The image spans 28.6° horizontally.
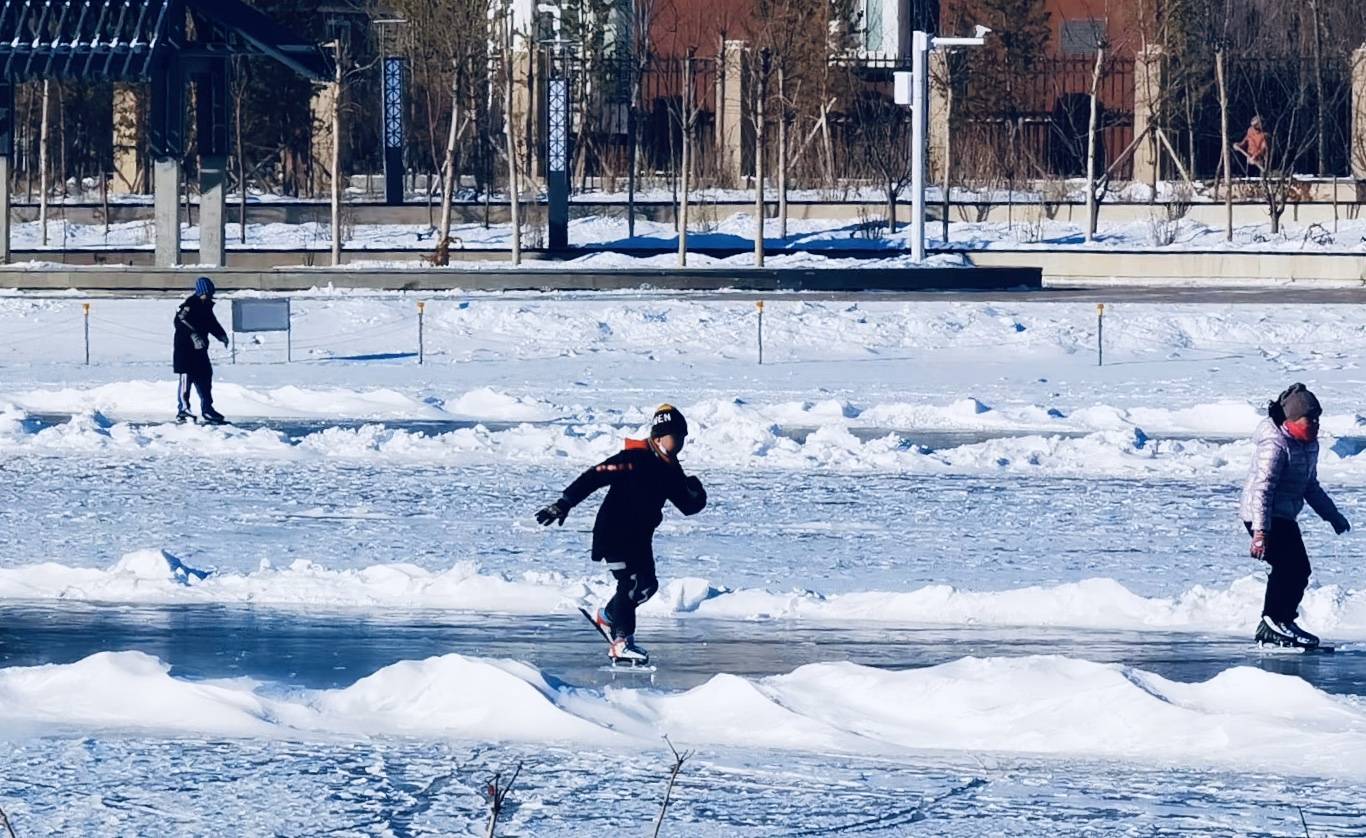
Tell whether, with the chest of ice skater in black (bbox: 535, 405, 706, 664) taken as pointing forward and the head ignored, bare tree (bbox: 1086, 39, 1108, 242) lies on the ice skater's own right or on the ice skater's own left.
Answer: on the ice skater's own left

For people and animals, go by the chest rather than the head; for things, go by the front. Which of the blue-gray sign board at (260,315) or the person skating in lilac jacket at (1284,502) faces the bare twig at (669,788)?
the blue-gray sign board

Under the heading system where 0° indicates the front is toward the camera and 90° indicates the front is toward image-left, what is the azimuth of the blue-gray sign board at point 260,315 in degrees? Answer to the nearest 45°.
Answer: approximately 0°

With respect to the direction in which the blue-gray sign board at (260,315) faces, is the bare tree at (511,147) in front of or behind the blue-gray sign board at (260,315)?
behind

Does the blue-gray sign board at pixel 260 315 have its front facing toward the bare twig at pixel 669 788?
yes

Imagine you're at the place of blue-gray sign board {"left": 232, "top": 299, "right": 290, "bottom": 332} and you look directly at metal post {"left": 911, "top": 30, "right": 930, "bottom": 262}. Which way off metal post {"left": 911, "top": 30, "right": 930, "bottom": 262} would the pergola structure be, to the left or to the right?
left

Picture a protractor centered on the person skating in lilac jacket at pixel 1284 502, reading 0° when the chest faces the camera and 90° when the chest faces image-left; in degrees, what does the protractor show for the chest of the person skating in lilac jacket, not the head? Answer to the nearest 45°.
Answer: approximately 270°

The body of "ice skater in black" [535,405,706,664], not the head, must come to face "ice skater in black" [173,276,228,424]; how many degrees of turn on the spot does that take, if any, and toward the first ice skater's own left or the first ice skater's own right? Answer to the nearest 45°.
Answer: approximately 135° to the first ice skater's own left

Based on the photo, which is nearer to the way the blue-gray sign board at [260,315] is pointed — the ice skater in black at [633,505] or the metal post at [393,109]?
the ice skater in black
